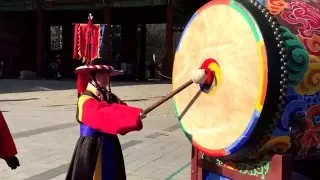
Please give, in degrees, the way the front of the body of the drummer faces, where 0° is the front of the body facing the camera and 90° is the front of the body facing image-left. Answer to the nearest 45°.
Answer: approximately 315°

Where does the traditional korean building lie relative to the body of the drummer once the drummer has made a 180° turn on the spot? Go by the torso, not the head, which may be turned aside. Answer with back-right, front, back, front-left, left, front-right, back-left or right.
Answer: front-right

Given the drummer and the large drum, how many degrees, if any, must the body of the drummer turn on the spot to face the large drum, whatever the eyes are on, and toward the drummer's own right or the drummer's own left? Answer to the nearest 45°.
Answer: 0° — they already face it
